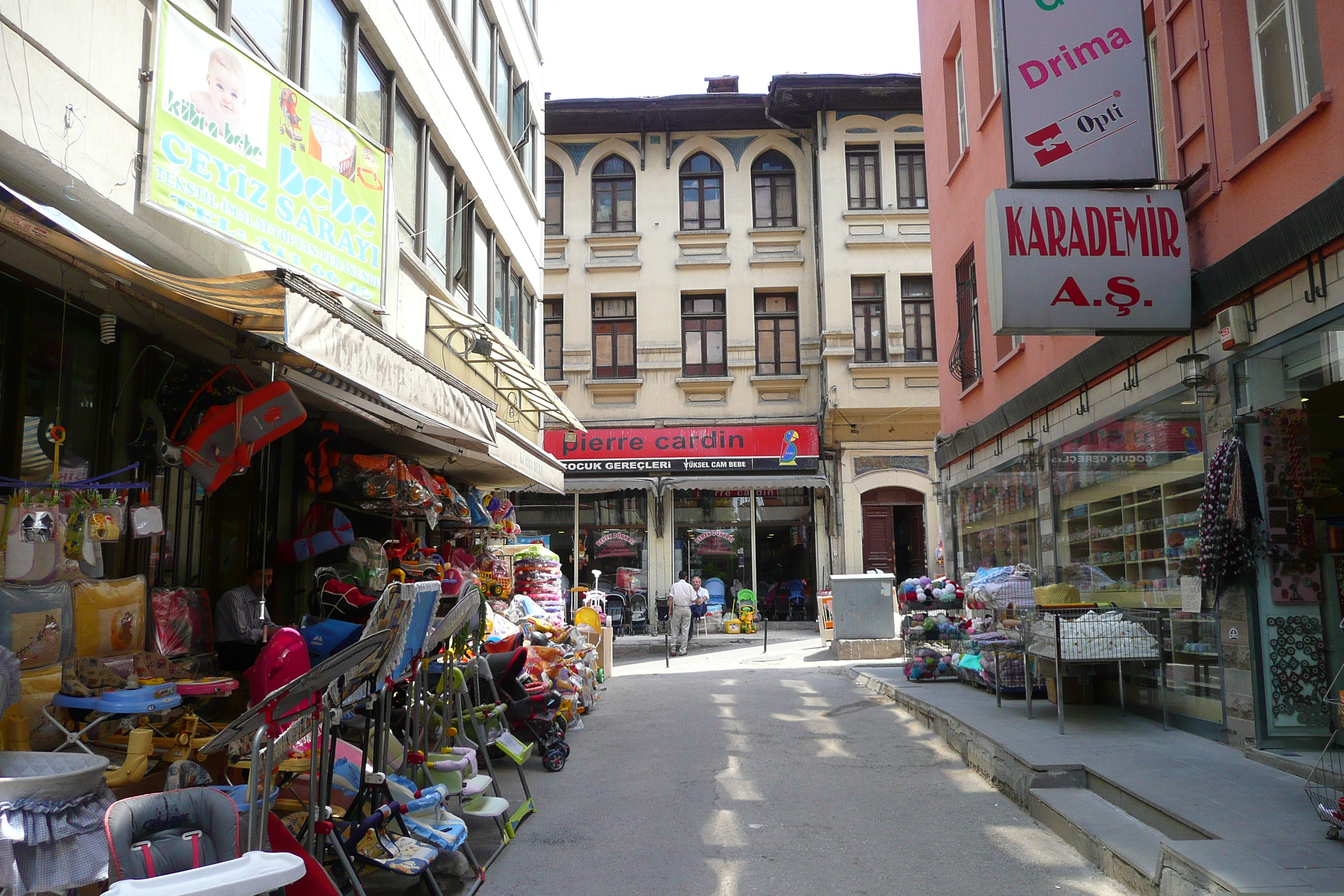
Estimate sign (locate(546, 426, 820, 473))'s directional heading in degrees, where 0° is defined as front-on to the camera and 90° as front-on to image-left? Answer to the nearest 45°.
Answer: approximately 0°

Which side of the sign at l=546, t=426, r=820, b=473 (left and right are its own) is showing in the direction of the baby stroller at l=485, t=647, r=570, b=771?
front

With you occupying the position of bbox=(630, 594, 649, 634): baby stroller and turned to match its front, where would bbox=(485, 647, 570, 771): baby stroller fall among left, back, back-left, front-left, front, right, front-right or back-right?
front

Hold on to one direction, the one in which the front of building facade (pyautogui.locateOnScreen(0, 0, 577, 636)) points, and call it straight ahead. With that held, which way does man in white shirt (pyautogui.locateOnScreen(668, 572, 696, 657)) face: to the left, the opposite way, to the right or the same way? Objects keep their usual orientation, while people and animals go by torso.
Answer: to the left

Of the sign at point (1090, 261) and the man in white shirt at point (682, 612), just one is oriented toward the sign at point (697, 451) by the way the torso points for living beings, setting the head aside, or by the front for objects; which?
the man in white shirt

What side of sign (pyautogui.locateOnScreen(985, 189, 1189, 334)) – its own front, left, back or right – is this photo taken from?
front

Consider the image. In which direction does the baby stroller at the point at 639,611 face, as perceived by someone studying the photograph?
facing the viewer

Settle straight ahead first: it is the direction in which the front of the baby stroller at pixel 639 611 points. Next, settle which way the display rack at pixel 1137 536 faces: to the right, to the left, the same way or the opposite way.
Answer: to the right

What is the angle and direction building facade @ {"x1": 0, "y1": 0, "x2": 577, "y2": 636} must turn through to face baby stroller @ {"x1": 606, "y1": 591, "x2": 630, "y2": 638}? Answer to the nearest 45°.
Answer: approximately 90° to its left

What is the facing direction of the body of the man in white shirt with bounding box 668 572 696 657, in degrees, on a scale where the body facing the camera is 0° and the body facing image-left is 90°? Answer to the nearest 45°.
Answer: approximately 180°

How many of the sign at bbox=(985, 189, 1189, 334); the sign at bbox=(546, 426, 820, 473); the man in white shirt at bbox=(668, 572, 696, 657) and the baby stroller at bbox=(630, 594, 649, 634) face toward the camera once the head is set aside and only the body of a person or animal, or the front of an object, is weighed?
3

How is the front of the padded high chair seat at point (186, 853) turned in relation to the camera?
facing the viewer and to the right of the viewer

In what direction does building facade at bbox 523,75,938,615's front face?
toward the camera
